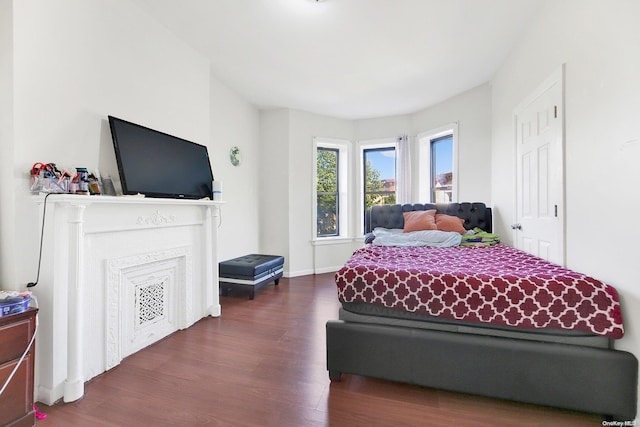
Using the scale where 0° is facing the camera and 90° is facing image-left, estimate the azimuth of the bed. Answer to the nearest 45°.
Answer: approximately 0°

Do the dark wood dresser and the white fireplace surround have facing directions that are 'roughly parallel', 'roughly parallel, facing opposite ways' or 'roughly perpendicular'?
roughly parallel

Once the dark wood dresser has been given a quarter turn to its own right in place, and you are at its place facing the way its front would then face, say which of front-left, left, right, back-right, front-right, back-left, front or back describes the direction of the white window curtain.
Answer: back-left

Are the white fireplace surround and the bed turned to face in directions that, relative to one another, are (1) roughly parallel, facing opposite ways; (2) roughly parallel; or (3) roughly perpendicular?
roughly perpendicular

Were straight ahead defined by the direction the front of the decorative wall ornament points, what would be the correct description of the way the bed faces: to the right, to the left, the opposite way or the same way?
to the right

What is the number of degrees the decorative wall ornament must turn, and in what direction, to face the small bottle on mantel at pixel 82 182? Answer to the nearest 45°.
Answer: approximately 90° to its right

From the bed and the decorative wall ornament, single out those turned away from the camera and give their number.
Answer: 0

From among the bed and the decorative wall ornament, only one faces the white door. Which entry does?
the decorative wall ornament

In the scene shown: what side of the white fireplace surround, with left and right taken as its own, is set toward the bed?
front

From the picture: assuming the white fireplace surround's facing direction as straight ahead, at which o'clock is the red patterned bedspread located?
The red patterned bedspread is roughly at 12 o'clock from the white fireplace surround.

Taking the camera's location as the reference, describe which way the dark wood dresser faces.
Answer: facing the viewer and to the right of the viewer

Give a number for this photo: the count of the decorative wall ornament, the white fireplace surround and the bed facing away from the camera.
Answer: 0

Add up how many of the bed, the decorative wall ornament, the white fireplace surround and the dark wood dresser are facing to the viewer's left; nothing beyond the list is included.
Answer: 0

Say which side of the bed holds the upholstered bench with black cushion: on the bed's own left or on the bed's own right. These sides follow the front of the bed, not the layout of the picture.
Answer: on the bed's own right

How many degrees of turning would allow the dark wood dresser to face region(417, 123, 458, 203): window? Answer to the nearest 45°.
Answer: approximately 45° to its left
